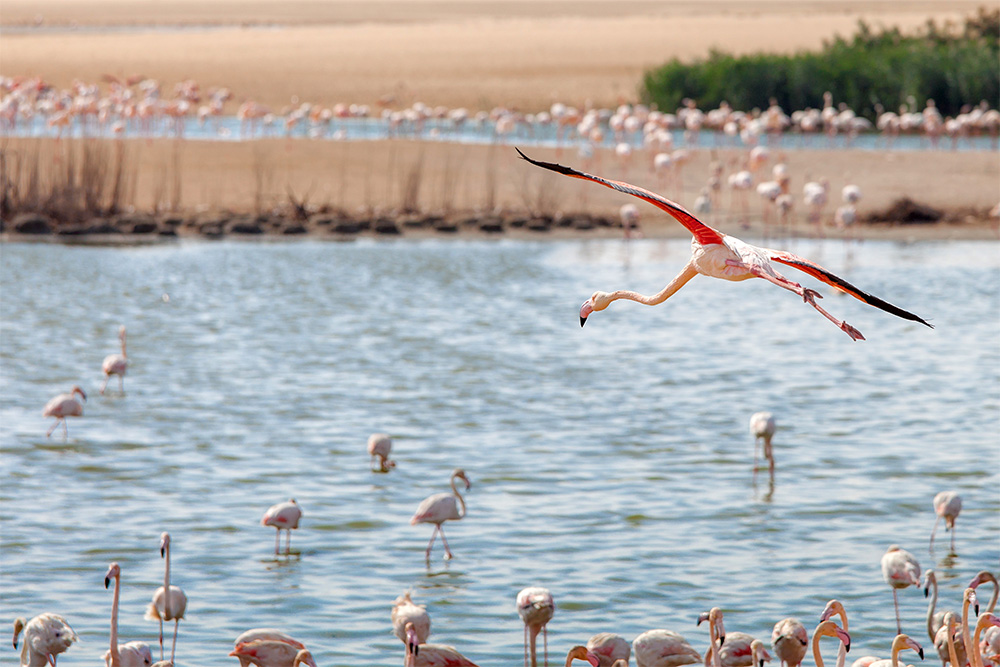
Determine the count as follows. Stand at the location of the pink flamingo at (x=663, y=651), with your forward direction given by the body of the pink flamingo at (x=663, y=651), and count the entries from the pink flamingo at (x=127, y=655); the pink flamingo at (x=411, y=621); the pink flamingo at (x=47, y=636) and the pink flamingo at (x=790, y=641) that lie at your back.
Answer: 1

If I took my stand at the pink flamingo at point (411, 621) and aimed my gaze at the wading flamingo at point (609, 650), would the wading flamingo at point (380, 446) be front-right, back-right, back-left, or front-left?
back-left

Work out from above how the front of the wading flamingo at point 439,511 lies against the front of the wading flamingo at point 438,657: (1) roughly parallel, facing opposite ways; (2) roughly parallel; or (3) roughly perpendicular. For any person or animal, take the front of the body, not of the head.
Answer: roughly parallel, facing opposite ways

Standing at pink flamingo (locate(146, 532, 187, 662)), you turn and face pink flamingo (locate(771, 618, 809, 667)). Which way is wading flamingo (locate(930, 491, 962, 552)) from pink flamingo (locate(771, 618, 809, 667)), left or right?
left

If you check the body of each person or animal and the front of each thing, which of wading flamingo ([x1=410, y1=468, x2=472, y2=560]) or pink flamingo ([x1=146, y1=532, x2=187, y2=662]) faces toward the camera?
the pink flamingo

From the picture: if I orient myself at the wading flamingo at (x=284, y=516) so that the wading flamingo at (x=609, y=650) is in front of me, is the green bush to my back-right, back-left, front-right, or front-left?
back-left

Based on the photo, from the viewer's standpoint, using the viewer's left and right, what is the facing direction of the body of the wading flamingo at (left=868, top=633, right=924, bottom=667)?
facing to the right of the viewer

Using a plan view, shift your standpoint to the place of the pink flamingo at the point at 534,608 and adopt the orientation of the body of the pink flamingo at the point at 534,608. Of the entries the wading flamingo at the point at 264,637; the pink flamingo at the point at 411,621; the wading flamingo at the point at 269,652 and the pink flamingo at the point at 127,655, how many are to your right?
4

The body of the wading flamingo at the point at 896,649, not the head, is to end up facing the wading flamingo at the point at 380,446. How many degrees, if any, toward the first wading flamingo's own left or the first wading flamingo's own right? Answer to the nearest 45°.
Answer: approximately 135° to the first wading flamingo's own left

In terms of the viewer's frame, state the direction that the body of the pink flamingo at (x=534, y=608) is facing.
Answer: toward the camera

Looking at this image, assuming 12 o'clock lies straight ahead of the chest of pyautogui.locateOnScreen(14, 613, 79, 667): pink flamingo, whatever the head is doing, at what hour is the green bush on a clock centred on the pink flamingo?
The green bush is roughly at 4 o'clock from the pink flamingo.

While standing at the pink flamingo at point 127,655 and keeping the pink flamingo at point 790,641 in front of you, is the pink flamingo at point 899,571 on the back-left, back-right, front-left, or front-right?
front-left

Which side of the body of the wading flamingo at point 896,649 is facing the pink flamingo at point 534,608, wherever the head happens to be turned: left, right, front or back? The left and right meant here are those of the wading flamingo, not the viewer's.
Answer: back

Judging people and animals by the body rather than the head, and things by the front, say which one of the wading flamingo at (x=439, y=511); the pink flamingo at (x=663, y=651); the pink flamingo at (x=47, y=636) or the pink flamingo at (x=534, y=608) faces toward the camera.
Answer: the pink flamingo at (x=534, y=608)

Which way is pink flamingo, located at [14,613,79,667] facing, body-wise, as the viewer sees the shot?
to the viewer's left

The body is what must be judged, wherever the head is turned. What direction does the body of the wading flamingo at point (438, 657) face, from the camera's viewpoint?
to the viewer's left
